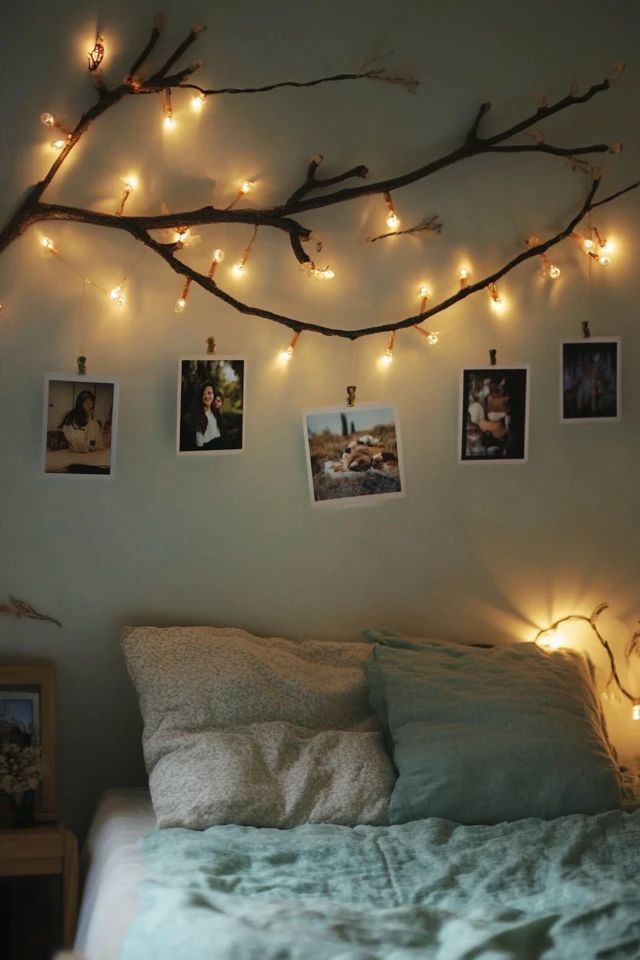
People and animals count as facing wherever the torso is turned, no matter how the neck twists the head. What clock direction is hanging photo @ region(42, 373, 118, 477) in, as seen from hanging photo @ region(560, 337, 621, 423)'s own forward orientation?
hanging photo @ region(42, 373, 118, 477) is roughly at 2 o'clock from hanging photo @ region(560, 337, 621, 423).

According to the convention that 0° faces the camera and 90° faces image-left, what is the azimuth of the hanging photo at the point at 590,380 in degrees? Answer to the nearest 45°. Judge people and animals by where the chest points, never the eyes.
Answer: approximately 0°

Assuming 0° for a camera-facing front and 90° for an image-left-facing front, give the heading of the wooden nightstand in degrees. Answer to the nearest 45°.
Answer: approximately 0°

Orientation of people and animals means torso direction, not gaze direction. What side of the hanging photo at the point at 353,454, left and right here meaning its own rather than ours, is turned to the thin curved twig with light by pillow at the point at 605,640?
left
